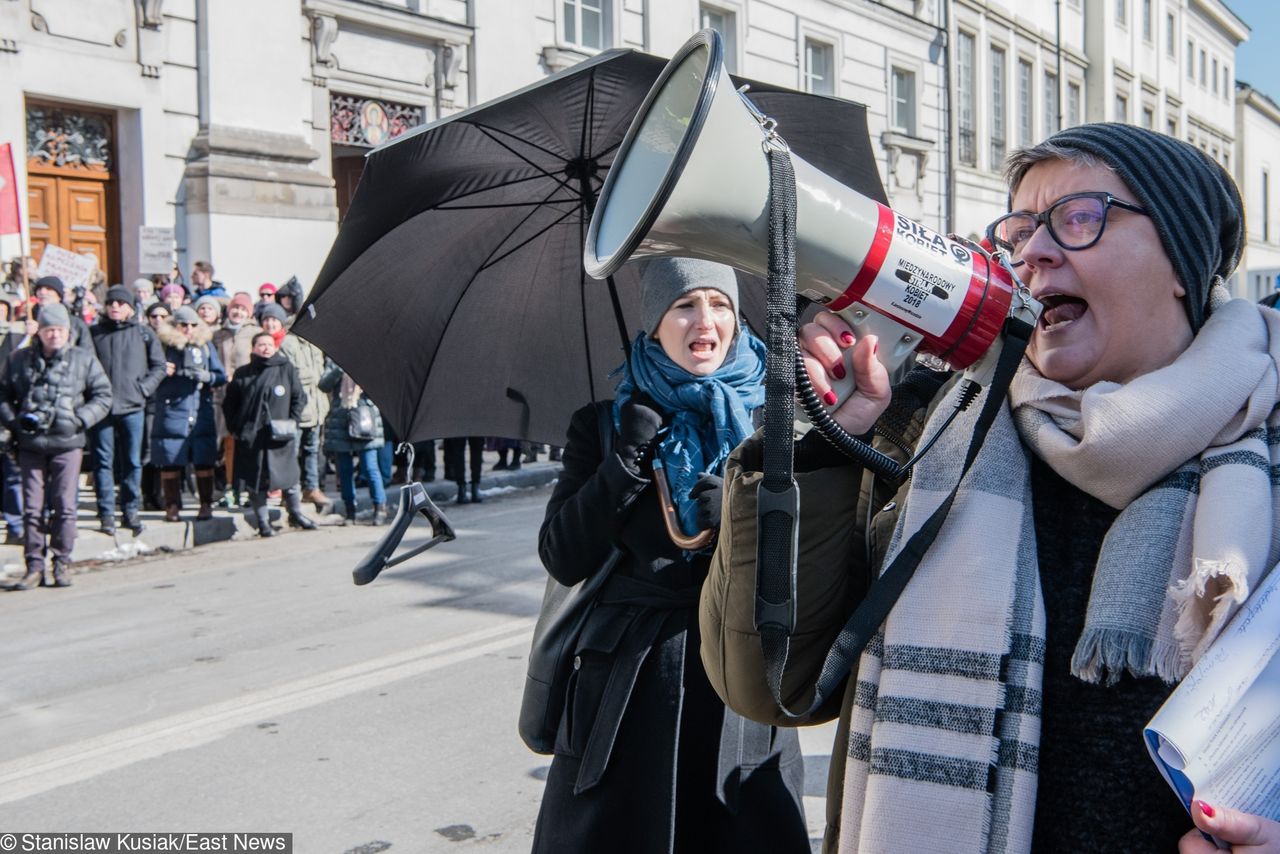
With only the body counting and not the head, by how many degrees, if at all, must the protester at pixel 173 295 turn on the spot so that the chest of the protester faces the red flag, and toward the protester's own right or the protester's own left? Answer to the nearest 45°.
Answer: approximately 45° to the protester's own right

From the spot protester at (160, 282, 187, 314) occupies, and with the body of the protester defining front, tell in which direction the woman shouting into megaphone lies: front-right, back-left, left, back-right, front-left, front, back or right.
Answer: front

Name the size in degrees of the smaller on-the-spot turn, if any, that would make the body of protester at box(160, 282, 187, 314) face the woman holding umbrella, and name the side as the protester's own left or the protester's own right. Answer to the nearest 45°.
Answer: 0° — they already face them

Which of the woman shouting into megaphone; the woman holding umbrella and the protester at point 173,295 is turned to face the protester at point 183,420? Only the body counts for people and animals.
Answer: the protester at point 173,295

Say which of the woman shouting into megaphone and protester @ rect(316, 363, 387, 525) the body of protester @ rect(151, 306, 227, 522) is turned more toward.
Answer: the woman shouting into megaphone

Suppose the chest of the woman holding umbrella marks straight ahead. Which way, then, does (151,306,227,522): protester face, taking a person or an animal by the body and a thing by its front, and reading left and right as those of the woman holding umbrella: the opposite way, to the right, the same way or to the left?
the same way

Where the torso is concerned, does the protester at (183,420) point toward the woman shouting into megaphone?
yes

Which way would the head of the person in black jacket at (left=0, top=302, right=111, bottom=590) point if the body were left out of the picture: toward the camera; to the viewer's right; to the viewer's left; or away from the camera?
toward the camera

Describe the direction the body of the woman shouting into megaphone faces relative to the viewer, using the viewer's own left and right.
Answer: facing the viewer and to the left of the viewer

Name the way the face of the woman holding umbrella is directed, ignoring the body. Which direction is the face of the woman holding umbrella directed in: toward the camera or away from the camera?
toward the camera

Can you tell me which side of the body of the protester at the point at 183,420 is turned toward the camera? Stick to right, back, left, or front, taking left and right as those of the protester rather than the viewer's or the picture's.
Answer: front

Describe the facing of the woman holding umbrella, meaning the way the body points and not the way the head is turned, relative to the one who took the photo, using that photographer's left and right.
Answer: facing the viewer

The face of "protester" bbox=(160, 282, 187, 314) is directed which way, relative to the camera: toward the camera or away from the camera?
toward the camera

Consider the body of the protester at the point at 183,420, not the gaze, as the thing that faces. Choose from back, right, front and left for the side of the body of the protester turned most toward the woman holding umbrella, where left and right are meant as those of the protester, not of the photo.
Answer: front

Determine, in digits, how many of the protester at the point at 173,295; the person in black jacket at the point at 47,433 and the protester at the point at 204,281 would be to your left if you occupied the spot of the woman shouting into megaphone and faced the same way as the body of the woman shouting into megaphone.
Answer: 0

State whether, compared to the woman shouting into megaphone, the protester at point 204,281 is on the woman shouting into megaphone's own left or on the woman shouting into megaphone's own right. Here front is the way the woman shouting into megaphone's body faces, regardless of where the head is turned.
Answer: on the woman shouting into megaphone's own right

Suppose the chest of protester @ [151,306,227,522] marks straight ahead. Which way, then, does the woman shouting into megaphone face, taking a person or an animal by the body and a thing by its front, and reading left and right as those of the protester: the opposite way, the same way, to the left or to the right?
to the right
